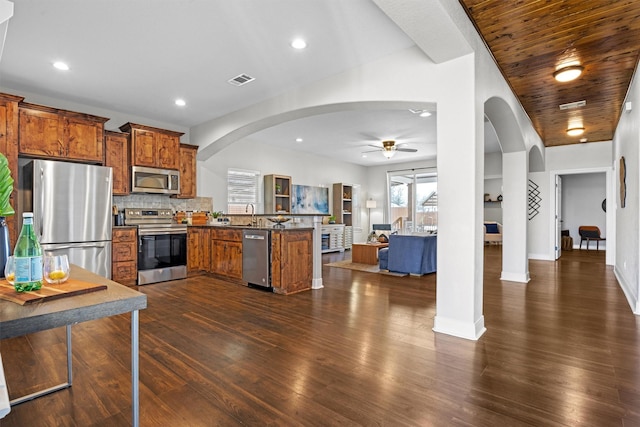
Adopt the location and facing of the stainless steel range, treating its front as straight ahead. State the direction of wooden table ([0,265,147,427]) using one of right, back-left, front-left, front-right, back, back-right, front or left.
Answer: front-right

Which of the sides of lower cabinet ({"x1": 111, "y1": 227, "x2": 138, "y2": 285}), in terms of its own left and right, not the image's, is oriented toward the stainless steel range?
left

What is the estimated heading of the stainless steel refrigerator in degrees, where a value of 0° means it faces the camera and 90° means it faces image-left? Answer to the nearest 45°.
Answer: approximately 315°

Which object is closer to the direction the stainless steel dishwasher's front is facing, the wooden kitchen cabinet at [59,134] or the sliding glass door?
the wooden kitchen cabinet

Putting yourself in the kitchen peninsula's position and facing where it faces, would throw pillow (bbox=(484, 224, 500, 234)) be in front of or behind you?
behind

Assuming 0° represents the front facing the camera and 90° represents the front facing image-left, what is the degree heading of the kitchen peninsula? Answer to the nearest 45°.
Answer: approximately 45°
